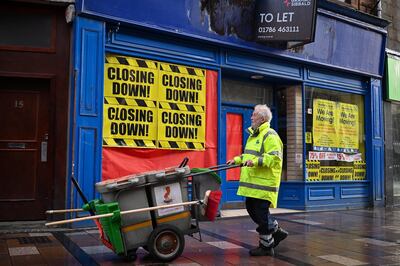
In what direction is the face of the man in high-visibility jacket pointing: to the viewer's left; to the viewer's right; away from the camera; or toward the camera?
to the viewer's left

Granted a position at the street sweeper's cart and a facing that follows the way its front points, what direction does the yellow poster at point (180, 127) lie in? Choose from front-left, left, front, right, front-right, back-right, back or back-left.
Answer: right

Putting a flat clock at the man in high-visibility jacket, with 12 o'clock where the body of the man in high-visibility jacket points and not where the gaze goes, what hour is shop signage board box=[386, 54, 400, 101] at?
The shop signage board is roughly at 4 o'clock from the man in high-visibility jacket.

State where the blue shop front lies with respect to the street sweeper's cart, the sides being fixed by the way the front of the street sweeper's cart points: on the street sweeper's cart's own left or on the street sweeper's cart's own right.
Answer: on the street sweeper's cart's own right

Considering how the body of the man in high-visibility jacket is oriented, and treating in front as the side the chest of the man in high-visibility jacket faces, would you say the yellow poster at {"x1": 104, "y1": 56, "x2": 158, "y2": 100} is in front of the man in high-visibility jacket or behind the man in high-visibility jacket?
in front

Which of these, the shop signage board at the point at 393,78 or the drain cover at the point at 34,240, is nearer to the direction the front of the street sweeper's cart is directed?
the drain cover

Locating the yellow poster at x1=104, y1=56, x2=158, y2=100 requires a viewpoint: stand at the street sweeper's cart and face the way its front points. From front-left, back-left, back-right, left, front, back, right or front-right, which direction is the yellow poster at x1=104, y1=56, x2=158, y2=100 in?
right

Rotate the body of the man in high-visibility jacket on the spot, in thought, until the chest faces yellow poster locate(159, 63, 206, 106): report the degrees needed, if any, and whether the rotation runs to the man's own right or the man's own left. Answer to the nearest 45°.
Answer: approximately 45° to the man's own right

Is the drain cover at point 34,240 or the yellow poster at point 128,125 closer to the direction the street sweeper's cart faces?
the drain cover

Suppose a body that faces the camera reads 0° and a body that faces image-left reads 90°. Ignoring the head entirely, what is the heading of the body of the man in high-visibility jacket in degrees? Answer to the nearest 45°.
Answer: approximately 90°

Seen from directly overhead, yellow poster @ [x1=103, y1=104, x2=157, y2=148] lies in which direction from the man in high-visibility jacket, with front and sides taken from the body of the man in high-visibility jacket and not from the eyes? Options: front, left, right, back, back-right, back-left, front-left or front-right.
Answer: front-right

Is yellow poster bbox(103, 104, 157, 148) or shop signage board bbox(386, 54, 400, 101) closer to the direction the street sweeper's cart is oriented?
the yellow poster

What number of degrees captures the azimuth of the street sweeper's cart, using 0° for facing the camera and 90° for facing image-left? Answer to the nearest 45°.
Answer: approximately 90°

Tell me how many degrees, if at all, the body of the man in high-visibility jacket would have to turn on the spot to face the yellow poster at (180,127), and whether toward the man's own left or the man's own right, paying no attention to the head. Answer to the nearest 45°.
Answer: approximately 45° to the man's own right
